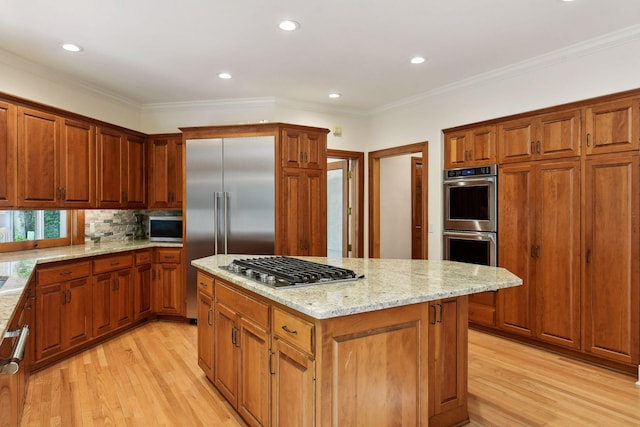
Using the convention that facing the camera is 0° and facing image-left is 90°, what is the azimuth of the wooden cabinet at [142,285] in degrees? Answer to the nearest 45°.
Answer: approximately 315°

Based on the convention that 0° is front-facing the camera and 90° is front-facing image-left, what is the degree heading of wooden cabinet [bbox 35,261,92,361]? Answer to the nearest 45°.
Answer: approximately 315°

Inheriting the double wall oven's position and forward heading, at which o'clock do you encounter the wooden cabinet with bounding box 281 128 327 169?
The wooden cabinet is roughly at 1 o'clock from the double wall oven.

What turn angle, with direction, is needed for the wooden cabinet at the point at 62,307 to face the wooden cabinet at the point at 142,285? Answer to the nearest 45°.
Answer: approximately 90° to its left

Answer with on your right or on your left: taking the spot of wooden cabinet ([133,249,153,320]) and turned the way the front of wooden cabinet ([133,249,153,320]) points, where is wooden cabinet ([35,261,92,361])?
on your right

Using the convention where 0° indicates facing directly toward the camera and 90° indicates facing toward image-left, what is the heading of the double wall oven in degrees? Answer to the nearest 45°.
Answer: approximately 45°
